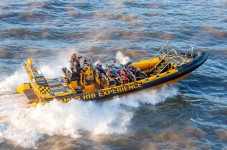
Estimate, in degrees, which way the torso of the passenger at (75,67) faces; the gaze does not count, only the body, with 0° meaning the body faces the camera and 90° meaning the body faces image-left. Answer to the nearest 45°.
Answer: approximately 270°
